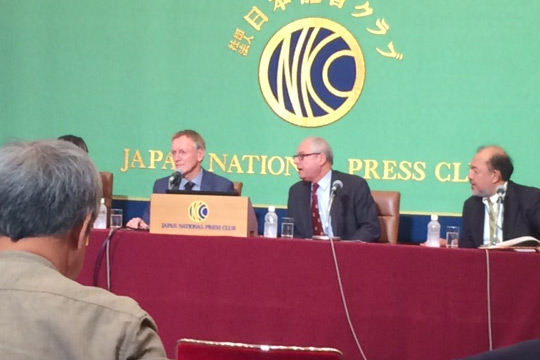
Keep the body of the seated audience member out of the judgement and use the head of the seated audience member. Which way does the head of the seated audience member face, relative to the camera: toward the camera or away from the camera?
away from the camera

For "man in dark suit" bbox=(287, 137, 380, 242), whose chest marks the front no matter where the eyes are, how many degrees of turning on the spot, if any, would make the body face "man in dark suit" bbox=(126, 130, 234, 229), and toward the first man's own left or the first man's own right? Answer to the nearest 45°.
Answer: approximately 45° to the first man's own right

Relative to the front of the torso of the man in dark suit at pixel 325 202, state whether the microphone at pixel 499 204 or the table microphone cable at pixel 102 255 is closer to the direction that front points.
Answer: the table microphone cable

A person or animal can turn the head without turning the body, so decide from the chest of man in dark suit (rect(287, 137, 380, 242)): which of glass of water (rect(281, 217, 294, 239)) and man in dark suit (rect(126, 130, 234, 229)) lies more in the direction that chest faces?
the glass of water

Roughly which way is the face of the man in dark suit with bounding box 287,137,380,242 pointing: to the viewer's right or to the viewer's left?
to the viewer's left

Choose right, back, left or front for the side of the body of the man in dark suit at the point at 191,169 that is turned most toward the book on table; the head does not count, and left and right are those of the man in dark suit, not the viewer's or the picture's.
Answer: left

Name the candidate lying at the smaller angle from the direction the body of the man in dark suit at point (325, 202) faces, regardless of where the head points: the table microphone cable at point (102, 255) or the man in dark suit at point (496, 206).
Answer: the table microphone cable
